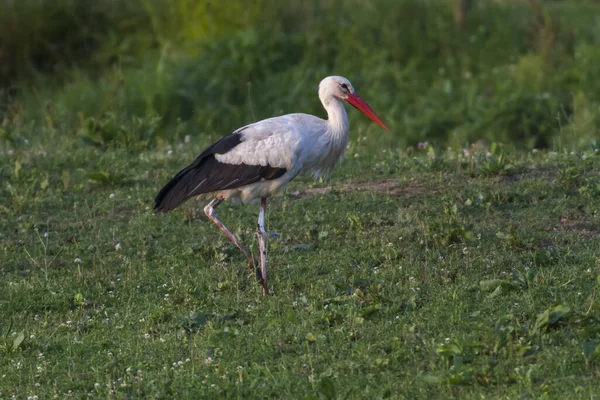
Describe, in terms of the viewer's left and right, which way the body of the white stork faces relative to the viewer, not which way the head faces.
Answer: facing to the right of the viewer
